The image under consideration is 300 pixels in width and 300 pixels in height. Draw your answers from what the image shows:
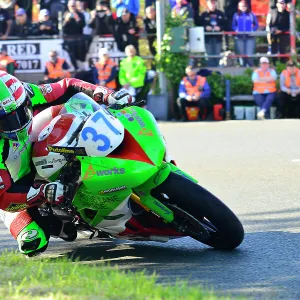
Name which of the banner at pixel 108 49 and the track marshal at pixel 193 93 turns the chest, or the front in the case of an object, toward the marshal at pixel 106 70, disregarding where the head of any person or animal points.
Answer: the banner

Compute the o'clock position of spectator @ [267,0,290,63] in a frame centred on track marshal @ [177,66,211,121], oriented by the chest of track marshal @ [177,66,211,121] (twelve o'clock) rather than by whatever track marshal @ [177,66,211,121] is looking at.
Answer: spectator @ [267,0,290,63] is roughly at 8 o'clock from track marshal @ [177,66,211,121].

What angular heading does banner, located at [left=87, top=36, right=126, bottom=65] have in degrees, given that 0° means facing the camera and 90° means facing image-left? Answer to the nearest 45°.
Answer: approximately 0°

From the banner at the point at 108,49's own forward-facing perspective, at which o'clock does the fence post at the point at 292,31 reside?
The fence post is roughly at 9 o'clock from the banner.

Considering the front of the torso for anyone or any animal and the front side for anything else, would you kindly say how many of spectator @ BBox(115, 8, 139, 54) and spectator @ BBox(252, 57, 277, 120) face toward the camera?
2

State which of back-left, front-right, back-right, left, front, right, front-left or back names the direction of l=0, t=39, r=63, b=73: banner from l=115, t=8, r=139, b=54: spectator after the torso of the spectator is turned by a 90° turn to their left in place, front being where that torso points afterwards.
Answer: back
